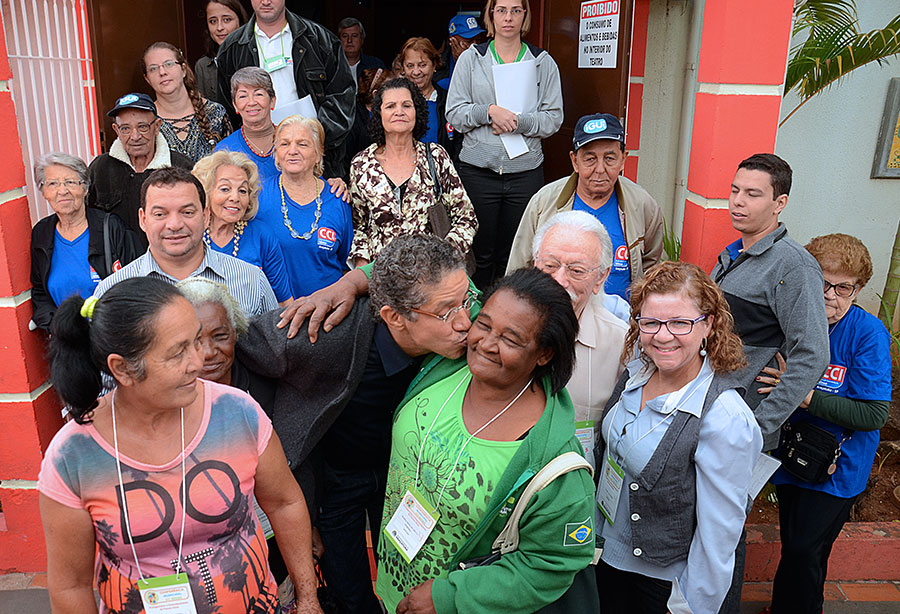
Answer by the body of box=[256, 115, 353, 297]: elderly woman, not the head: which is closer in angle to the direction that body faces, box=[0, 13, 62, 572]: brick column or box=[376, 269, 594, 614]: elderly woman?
the elderly woman

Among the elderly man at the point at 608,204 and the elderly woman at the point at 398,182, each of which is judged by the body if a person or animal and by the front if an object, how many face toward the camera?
2

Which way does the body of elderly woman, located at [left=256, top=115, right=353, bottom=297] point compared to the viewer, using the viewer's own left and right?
facing the viewer

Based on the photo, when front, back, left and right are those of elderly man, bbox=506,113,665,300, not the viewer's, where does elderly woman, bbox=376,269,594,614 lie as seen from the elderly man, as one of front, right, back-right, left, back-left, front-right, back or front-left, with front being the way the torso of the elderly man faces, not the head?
front

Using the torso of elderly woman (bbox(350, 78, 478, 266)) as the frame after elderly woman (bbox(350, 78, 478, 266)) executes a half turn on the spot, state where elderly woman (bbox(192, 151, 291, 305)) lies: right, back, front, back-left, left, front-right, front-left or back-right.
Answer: back-left

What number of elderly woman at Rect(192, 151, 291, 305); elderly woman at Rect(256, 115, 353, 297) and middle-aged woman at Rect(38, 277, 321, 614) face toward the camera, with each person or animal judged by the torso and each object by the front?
3

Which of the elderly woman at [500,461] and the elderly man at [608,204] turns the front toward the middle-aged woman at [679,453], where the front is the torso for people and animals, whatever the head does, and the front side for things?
the elderly man

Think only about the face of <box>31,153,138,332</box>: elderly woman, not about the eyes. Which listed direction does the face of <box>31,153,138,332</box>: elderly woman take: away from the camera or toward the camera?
toward the camera

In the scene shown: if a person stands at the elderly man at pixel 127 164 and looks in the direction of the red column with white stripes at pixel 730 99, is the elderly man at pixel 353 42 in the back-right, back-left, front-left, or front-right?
front-left

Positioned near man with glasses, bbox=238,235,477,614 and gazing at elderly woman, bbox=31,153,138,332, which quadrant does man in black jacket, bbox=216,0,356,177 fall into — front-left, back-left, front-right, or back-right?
front-right

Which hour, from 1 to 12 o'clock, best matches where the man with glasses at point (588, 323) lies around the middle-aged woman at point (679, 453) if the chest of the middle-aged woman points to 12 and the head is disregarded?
The man with glasses is roughly at 3 o'clock from the middle-aged woman.

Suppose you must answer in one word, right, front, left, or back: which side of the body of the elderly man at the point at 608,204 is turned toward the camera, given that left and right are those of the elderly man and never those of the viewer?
front

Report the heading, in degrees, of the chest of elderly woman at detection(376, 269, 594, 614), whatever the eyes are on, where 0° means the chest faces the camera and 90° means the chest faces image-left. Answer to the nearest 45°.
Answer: approximately 45°

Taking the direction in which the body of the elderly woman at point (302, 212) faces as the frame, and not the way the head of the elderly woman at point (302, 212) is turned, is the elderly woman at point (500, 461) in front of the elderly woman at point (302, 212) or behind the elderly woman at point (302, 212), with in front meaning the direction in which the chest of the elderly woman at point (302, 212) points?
in front

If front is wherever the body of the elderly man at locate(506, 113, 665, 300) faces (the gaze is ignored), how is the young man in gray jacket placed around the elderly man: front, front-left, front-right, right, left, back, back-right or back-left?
front-left

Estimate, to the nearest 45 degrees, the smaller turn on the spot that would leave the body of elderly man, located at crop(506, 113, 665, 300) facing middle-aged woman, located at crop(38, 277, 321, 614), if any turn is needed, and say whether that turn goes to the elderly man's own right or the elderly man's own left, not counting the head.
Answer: approximately 45° to the elderly man's own right

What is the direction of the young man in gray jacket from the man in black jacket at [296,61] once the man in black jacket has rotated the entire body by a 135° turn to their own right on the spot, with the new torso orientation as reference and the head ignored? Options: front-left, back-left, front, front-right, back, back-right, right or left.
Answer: back

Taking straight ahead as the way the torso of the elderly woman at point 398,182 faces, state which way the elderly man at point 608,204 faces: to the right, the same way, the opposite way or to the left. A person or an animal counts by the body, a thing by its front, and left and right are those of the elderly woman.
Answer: the same way

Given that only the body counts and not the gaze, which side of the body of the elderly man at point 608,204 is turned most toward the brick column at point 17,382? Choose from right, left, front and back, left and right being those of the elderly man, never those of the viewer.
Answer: right

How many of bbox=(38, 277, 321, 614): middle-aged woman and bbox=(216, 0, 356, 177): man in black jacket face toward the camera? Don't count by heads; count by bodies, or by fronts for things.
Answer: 2

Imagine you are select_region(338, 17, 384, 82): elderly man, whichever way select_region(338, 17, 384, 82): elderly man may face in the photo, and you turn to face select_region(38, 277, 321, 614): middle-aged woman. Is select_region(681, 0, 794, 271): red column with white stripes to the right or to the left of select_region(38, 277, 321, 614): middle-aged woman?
left
